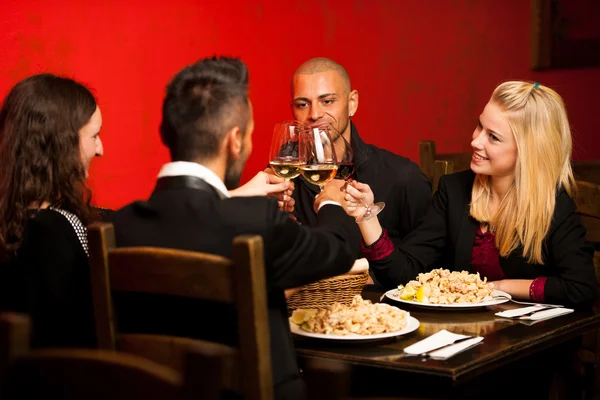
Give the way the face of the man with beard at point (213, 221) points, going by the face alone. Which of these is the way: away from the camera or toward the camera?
away from the camera

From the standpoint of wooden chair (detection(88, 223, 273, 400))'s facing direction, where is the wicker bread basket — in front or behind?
in front

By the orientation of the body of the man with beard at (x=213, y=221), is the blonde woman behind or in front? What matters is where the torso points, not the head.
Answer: in front

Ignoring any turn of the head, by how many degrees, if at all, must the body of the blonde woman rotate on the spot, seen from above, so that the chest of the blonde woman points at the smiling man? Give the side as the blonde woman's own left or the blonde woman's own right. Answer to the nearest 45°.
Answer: approximately 90° to the blonde woman's own right

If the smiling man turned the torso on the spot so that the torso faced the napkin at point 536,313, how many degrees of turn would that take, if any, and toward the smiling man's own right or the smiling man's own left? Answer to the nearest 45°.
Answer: approximately 90° to the smiling man's own left

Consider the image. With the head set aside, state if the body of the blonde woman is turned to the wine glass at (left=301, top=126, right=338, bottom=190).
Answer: yes

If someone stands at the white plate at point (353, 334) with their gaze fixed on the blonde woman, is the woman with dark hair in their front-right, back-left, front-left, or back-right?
back-left

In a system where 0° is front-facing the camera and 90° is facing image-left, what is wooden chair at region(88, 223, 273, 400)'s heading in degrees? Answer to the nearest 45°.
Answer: approximately 225°

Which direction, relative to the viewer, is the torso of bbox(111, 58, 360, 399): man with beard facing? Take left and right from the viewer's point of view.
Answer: facing away from the viewer and to the right of the viewer

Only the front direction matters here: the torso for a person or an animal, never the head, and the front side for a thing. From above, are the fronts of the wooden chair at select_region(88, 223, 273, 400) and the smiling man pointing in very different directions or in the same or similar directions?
very different directions

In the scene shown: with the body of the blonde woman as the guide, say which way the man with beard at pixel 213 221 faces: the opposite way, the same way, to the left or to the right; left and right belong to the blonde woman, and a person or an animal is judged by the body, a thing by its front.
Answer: the opposite way
